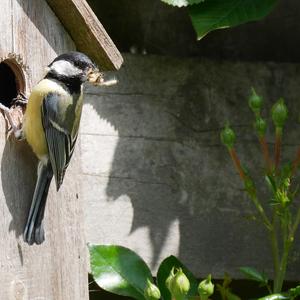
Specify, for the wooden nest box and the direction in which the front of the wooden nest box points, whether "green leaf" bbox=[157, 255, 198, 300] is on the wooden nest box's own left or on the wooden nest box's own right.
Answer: on the wooden nest box's own left
